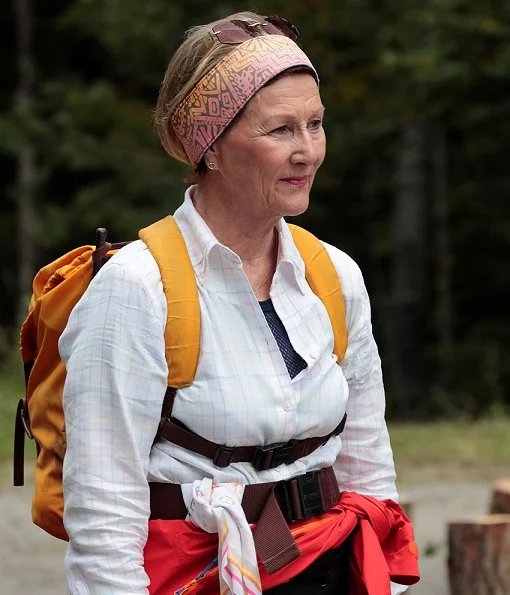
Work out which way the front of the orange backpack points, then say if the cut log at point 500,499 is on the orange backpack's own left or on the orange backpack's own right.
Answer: on the orange backpack's own right

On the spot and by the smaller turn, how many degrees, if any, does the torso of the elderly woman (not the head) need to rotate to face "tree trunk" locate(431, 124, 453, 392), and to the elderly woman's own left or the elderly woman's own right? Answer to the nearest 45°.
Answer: approximately 135° to the elderly woman's own left

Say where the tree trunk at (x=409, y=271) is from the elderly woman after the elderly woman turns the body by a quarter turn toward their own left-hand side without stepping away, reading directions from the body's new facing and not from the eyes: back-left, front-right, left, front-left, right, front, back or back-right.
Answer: front-left

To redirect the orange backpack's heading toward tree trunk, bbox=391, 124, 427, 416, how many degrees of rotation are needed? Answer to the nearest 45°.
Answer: approximately 45° to its right

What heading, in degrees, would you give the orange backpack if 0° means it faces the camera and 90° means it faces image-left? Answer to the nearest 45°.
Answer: approximately 135°

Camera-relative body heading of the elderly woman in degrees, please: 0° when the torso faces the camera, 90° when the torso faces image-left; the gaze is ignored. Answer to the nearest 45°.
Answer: approximately 315°

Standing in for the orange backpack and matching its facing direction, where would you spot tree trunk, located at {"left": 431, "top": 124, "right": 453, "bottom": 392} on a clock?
The tree trunk is roughly at 2 o'clock from the orange backpack.

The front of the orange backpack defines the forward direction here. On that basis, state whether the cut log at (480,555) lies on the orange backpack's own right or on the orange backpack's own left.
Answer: on the orange backpack's own right
